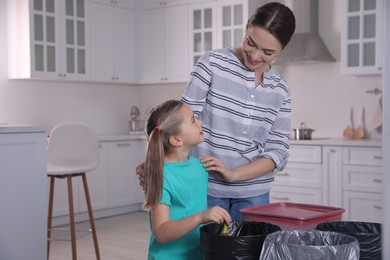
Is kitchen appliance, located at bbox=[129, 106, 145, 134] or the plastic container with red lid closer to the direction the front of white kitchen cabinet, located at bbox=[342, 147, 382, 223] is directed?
the plastic container with red lid

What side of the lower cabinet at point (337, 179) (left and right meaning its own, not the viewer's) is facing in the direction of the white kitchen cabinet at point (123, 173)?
right

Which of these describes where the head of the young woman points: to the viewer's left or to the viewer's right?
to the viewer's left

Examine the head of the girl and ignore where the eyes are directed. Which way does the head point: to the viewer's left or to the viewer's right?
to the viewer's right

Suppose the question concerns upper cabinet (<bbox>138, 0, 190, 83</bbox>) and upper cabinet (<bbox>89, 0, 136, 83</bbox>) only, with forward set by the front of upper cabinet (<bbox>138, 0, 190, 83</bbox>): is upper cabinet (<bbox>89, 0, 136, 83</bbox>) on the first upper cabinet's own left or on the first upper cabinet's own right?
on the first upper cabinet's own right

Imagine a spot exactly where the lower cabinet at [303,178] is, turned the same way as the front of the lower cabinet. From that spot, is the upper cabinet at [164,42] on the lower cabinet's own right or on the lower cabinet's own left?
on the lower cabinet's own right

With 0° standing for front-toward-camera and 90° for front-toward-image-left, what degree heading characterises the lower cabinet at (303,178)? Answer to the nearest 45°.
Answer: approximately 0°
